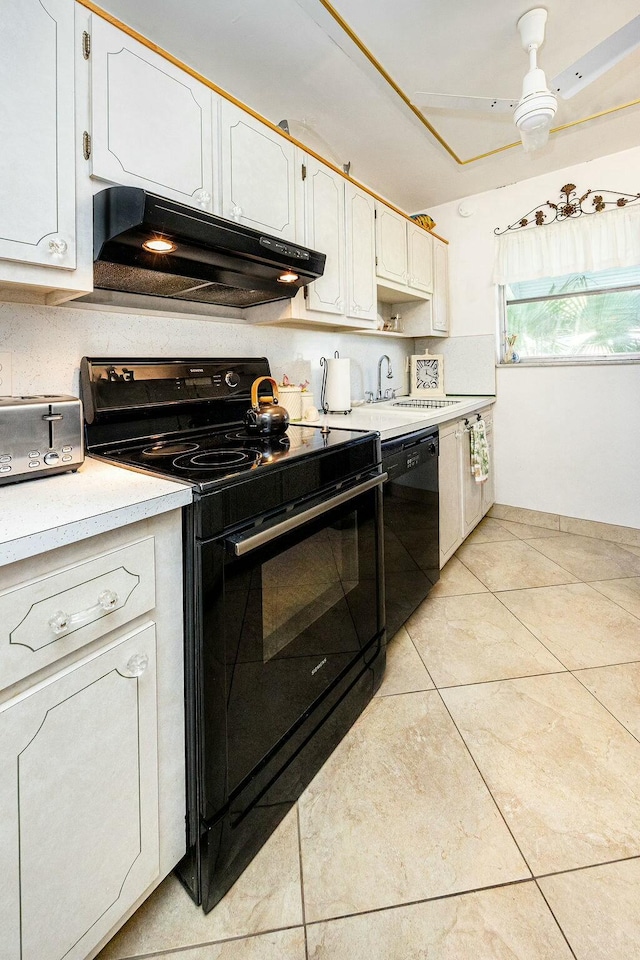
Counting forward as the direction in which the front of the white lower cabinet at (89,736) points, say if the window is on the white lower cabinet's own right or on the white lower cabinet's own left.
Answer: on the white lower cabinet's own left

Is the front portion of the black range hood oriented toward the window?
no

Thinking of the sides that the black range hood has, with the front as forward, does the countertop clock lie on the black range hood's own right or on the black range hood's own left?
on the black range hood's own left

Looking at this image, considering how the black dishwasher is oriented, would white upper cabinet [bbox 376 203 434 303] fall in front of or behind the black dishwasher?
behind

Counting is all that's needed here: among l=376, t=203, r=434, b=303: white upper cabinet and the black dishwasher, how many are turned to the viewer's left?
0

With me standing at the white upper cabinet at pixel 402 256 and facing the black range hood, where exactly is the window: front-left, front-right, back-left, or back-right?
back-left

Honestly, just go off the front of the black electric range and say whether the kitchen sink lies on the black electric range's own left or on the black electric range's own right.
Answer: on the black electric range's own left

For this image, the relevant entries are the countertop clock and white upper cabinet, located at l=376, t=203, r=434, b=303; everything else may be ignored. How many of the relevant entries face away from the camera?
0

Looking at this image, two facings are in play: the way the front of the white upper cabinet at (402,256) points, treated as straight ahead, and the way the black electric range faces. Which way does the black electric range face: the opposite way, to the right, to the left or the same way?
the same way

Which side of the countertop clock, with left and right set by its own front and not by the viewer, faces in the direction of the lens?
front

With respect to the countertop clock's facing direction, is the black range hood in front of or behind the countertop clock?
in front

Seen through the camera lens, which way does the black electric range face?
facing the viewer and to the right of the viewer
